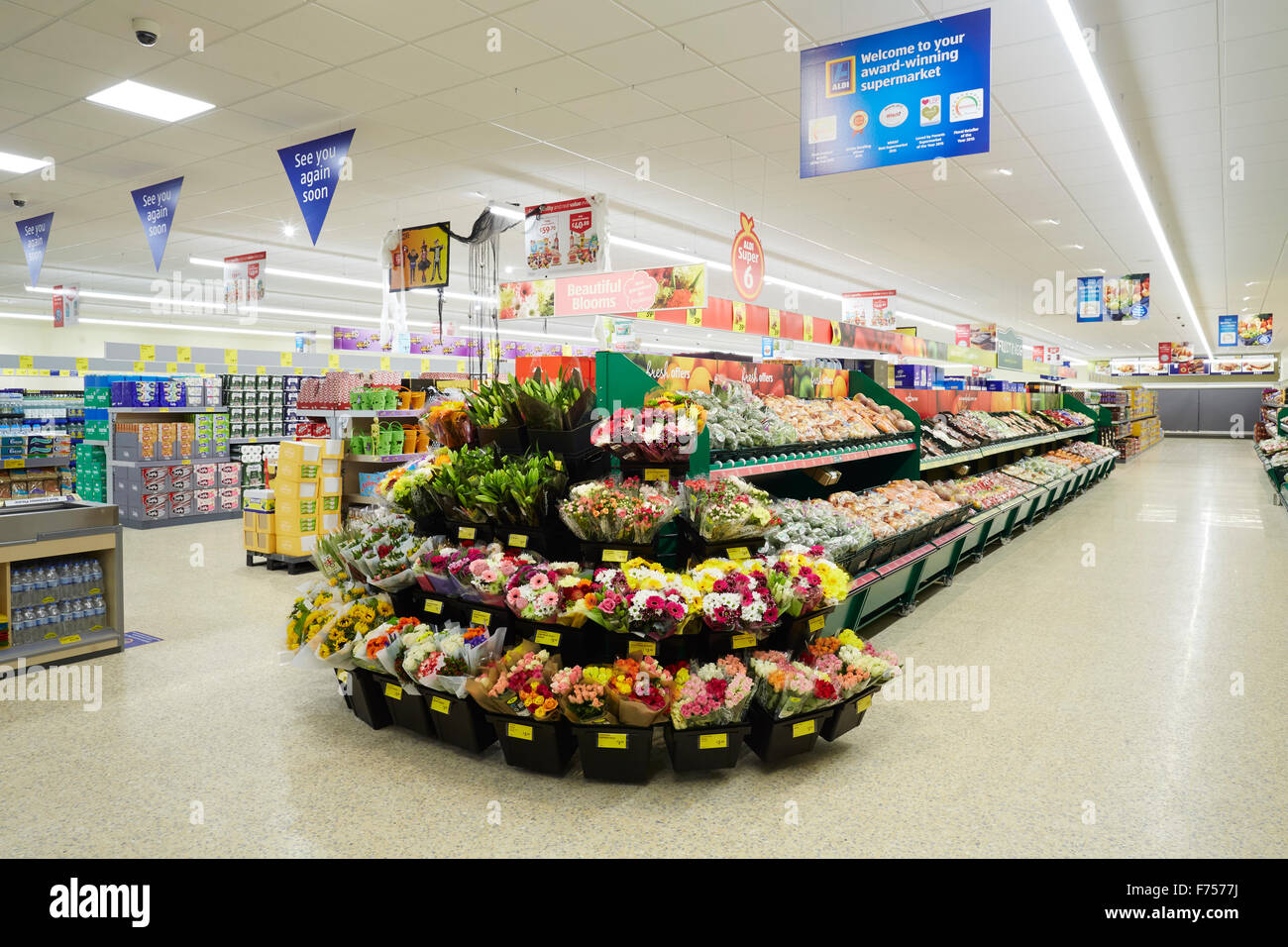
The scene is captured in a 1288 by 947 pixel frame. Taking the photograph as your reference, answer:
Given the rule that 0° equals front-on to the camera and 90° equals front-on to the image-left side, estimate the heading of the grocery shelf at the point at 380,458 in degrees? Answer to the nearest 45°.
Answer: approximately 0°

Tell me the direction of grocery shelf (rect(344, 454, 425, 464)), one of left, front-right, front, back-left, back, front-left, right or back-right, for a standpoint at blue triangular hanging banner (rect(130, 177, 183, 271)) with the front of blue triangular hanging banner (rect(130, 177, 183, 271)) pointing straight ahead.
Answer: left

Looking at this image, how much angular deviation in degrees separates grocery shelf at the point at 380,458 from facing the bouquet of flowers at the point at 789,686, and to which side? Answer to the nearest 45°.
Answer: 0° — it already faces it

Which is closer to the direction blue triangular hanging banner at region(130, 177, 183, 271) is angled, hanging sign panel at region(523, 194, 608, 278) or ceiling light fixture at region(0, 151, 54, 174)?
the ceiling light fixture

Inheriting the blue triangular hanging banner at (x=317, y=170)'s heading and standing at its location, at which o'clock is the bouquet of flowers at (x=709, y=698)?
The bouquet of flowers is roughly at 10 o'clock from the blue triangular hanging banner.

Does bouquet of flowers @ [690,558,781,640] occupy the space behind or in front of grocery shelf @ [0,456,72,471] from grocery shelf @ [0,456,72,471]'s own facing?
in front

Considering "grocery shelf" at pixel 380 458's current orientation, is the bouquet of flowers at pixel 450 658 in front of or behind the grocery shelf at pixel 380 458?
in front

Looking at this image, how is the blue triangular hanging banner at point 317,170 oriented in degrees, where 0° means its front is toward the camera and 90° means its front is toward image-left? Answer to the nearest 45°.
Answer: approximately 45°

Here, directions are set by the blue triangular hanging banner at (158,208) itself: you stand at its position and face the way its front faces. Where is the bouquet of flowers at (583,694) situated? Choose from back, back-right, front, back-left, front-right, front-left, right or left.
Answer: front-left

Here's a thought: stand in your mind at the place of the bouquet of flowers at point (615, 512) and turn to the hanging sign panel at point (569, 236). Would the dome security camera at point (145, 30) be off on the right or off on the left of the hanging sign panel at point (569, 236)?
left

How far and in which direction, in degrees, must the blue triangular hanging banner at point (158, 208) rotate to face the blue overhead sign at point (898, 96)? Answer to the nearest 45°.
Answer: approximately 90° to its left

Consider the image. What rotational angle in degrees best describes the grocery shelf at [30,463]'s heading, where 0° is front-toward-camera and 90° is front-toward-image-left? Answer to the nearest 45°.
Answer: approximately 0°

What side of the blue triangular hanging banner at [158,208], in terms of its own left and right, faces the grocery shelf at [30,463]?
right

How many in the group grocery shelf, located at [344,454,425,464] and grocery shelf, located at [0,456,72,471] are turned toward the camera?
2
